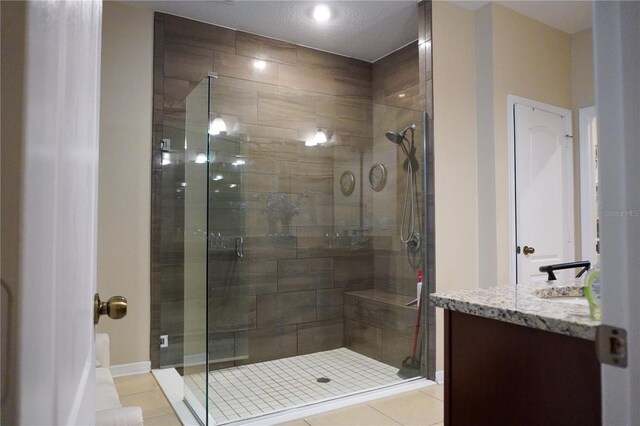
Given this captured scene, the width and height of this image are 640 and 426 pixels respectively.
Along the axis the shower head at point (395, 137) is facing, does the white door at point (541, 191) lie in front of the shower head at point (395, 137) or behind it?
behind

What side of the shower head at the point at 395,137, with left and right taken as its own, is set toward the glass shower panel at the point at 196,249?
front

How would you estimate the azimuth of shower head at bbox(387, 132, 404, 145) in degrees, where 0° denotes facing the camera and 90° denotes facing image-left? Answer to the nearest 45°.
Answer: approximately 45°

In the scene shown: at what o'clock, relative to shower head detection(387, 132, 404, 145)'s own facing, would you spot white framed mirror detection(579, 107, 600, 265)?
The white framed mirror is roughly at 7 o'clock from the shower head.

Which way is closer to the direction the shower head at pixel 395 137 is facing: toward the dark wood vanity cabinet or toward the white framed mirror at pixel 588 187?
the dark wood vanity cabinet

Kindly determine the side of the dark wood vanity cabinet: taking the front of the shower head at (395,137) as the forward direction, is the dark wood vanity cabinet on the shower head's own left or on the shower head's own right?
on the shower head's own left

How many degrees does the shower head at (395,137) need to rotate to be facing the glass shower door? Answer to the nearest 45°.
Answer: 0° — it already faces it

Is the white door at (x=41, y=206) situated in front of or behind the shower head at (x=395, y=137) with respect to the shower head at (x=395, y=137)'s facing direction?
in front

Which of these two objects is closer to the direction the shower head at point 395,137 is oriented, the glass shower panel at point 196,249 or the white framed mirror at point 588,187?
the glass shower panel

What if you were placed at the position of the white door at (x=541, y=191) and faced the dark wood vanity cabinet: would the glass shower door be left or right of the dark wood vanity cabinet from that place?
right
